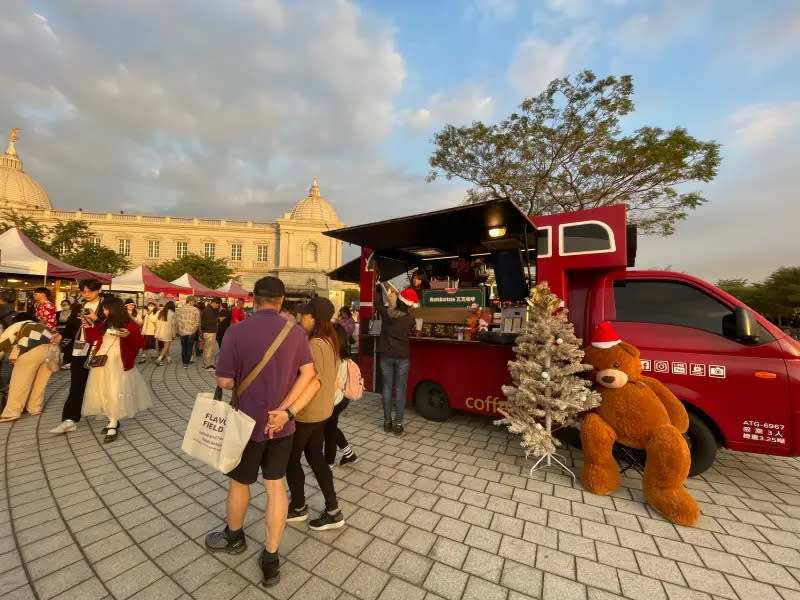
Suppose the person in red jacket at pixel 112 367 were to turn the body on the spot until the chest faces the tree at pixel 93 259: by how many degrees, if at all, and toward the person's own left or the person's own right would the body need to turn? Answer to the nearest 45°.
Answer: approximately 135° to the person's own right

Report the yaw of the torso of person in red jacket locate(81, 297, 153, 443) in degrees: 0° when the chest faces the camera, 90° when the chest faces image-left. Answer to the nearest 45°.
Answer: approximately 45°

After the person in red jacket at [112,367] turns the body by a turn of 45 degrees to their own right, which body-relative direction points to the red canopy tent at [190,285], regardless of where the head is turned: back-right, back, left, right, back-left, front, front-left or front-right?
right

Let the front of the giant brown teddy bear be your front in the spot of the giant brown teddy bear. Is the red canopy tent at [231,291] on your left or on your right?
on your right

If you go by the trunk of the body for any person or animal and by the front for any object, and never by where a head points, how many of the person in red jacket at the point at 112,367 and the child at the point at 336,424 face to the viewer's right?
0

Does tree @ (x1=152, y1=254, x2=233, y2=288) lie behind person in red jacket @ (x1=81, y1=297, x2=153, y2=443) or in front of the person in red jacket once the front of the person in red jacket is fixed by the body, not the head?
behind

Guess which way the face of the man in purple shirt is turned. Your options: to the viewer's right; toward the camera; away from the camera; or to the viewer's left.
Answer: away from the camera

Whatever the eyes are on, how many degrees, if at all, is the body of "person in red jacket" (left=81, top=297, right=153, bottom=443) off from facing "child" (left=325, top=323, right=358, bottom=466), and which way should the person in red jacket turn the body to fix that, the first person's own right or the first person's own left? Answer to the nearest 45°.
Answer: approximately 90° to the first person's own left

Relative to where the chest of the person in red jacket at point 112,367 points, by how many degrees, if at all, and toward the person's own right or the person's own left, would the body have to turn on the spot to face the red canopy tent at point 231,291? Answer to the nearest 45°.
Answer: approximately 135° to the person's own right

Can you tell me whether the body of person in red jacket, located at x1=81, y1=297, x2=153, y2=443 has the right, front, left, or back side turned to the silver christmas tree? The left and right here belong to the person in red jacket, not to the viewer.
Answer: left

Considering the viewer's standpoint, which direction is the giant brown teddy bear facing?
facing the viewer and to the left of the viewer
